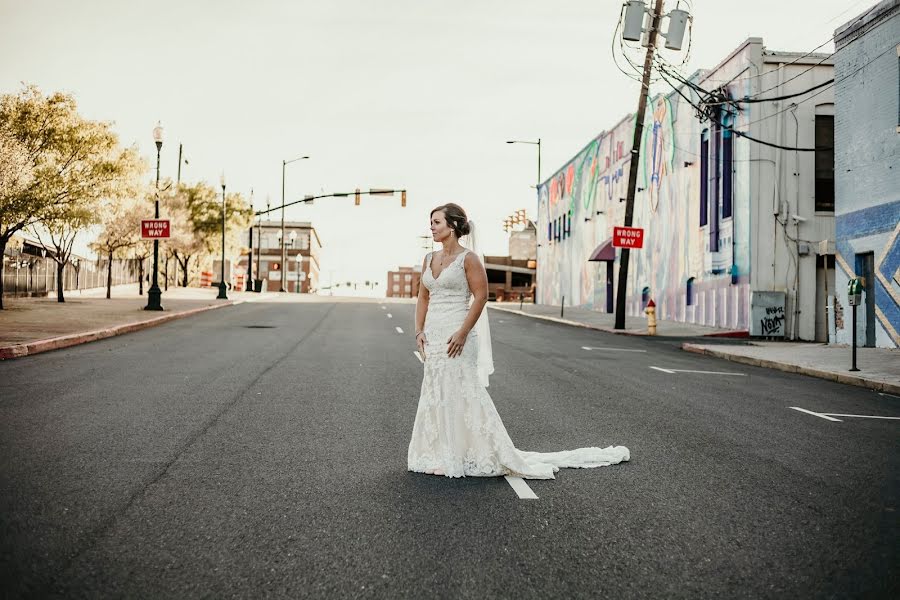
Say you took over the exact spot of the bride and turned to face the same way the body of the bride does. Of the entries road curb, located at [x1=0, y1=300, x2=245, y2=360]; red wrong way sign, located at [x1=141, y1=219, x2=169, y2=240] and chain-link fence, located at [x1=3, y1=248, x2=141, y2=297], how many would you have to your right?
3

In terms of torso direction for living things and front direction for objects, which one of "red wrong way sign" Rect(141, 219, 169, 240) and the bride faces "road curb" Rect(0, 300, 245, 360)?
the red wrong way sign

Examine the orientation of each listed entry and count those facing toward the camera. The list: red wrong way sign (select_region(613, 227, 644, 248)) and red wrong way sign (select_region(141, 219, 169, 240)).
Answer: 2

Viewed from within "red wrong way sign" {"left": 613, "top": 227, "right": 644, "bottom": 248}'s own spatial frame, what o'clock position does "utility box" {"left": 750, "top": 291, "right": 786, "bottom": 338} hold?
The utility box is roughly at 10 o'clock from the red wrong way sign.

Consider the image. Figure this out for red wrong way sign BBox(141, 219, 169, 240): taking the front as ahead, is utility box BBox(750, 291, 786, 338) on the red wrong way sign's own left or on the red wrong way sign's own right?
on the red wrong way sign's own left

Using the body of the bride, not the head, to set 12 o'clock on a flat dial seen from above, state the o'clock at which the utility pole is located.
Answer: The utility pole is roughly at 5 o'clock from the bride.

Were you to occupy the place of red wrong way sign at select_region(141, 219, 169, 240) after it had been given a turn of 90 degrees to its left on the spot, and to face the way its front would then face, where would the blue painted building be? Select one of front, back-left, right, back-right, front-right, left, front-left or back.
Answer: front-right

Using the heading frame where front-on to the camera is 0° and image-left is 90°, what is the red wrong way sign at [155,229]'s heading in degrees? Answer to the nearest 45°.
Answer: approximately 0°

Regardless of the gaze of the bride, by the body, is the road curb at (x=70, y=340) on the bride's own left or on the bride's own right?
on the bride's own right

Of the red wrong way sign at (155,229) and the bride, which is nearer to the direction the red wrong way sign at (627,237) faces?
the bride

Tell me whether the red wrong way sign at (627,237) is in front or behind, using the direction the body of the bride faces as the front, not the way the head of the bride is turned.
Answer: behind
